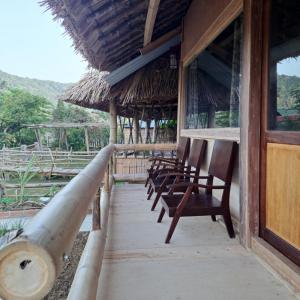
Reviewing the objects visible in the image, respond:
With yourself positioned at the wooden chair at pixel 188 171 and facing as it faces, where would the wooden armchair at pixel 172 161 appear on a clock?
The wooden armchair is roughly at 4 o'clock from the wooden chair.

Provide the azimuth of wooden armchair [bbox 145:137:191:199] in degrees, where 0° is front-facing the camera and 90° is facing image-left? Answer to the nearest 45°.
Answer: approximately 45°

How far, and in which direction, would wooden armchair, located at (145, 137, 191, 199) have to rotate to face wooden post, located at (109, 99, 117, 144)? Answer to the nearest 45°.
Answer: approximately 90° to its right

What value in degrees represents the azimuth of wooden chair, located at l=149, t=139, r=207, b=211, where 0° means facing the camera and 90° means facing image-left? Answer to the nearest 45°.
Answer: approximately 45°

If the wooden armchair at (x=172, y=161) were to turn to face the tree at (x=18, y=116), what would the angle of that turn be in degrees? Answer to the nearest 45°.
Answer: approximately 90° to its right
